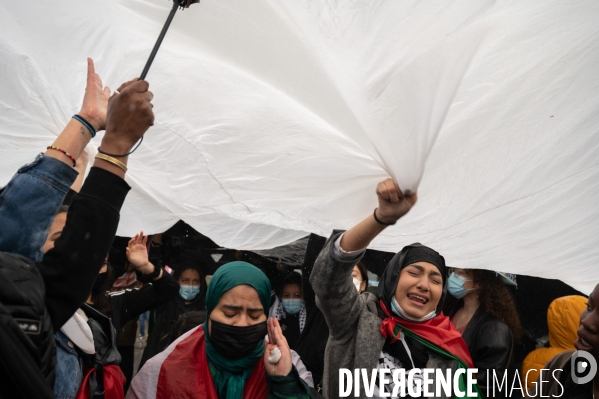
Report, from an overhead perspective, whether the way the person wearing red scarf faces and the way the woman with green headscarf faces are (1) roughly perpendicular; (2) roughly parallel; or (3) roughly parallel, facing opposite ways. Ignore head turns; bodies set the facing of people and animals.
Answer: roughly parallel

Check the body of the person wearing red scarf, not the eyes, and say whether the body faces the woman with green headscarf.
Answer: no

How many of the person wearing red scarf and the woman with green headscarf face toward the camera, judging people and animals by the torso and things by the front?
2

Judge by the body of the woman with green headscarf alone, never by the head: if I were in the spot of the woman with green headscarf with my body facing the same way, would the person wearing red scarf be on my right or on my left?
on my left

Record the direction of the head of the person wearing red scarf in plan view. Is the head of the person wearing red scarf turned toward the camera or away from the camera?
toward the camera

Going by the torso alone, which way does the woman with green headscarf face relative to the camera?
toward the camera

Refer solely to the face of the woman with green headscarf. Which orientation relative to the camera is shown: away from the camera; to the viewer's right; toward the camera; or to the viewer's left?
toward the camera
